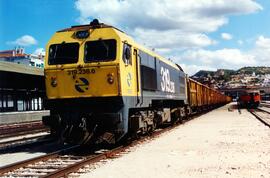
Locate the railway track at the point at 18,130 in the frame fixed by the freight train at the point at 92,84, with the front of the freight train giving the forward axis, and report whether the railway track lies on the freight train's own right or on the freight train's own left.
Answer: on the freight train's own right

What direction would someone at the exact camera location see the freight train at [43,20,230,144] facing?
facing the viewer and to the left of the viewer
